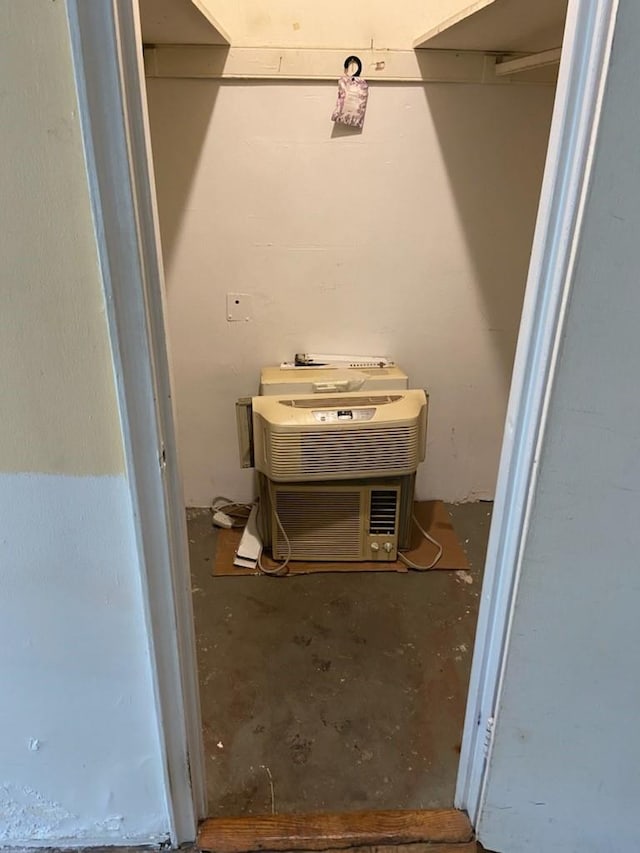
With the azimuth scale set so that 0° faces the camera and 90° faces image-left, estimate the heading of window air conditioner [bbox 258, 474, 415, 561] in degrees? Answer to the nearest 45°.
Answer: approximately 0°

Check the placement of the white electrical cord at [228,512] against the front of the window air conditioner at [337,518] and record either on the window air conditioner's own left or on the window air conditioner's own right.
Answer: on the window air conditioner's own right

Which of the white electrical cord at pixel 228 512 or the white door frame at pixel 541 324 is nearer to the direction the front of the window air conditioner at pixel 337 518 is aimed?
the white door frame

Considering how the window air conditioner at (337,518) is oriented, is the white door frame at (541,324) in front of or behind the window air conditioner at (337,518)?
in front
